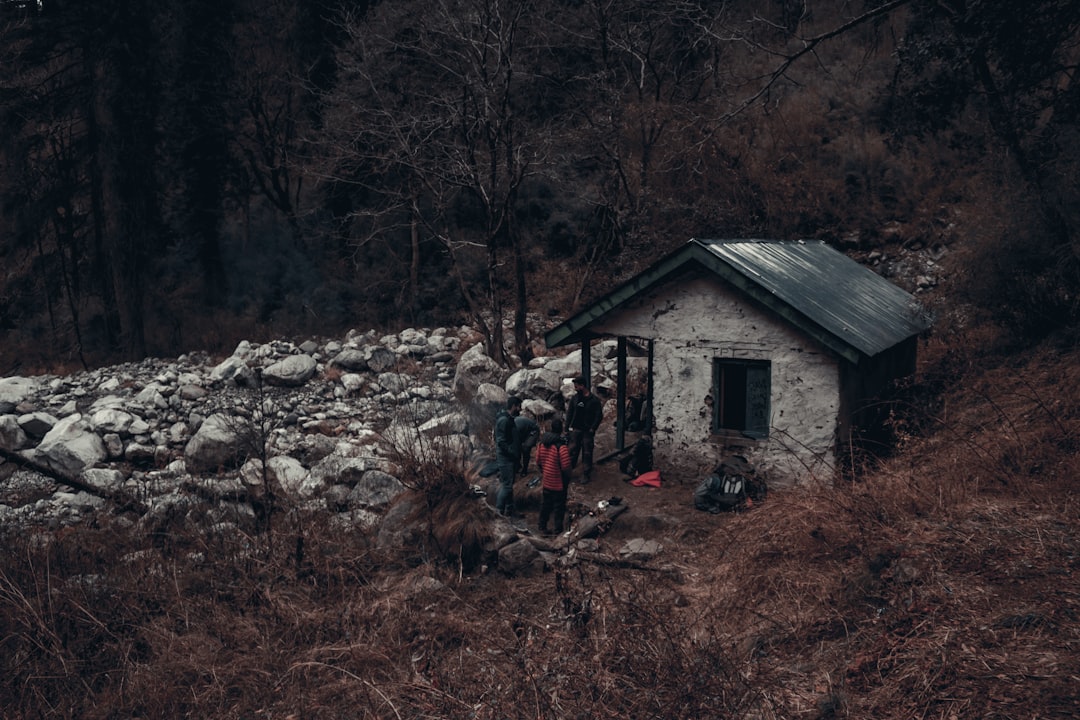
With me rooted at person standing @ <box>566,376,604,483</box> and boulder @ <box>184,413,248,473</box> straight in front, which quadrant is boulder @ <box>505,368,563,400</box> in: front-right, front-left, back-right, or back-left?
front-right

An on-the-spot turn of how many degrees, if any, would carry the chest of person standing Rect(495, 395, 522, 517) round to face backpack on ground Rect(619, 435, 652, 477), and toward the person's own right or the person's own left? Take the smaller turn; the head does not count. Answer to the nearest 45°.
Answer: approximately 45° to the person's own left

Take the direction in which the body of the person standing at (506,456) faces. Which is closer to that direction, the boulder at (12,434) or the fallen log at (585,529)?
the fallen log

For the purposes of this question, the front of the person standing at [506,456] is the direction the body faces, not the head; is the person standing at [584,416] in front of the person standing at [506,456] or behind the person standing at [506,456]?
in front

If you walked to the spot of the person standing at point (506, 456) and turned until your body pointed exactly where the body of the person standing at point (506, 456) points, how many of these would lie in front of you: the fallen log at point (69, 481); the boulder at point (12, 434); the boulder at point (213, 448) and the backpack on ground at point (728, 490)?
1

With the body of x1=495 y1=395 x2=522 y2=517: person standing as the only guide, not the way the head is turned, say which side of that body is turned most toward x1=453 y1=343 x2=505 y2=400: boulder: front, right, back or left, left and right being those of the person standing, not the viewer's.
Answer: left

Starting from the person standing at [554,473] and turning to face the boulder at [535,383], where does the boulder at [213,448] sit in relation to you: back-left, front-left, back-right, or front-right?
front-left

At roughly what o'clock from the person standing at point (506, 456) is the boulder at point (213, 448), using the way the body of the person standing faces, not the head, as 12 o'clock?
The boulder is roughly at 7 o'clock from the person standing.

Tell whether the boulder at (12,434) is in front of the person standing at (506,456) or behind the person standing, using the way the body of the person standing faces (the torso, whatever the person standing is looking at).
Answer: behind

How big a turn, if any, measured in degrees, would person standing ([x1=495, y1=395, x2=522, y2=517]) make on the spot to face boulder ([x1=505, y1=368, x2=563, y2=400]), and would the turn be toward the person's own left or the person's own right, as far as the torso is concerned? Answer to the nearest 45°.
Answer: approximately 90° to the person's own left

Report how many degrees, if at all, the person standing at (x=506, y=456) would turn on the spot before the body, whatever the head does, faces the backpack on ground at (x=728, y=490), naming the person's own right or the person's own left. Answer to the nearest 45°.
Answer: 0° — they already face it

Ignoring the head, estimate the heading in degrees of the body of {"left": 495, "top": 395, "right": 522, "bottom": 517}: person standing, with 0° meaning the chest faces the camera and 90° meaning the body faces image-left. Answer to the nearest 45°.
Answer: approximately 270°

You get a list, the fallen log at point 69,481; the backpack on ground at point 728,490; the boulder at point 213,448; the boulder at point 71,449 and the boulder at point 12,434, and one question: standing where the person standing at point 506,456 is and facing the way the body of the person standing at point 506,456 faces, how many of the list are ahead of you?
1

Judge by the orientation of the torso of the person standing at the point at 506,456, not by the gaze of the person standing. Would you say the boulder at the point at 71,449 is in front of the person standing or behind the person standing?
behind

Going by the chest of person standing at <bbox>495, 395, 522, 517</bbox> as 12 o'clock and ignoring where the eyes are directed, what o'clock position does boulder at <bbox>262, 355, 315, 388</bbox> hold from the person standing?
The boulder is roughly at 8 o'clock from the person standing.
